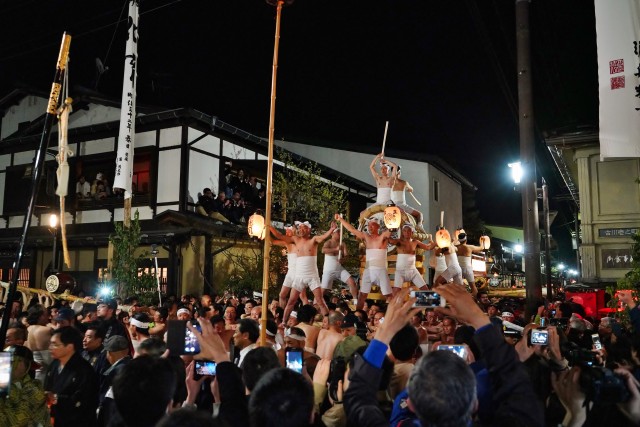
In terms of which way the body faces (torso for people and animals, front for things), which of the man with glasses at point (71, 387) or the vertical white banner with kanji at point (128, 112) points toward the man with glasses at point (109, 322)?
the vertical white banner with kanji

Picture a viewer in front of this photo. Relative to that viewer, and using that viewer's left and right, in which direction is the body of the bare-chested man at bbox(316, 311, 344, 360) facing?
facing away from the viewer

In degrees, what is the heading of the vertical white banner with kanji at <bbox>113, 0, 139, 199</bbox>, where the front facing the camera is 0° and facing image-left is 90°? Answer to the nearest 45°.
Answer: approximately 0°

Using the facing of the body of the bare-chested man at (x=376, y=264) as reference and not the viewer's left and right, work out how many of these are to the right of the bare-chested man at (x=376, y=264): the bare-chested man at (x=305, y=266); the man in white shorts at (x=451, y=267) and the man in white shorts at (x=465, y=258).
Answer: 1

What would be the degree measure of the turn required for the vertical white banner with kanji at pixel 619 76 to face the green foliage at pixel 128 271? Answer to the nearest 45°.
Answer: approximately 90° to its right

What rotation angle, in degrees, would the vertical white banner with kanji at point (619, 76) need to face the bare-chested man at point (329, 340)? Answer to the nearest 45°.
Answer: approximately 45° to its right

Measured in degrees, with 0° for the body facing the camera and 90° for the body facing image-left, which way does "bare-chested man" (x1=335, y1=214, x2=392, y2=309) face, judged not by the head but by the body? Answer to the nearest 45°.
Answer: approximately 0°

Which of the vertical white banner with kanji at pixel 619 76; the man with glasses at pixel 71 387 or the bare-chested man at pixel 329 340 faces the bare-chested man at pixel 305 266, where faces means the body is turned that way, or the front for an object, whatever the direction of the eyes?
the bare-chested man at pixel 329 340
